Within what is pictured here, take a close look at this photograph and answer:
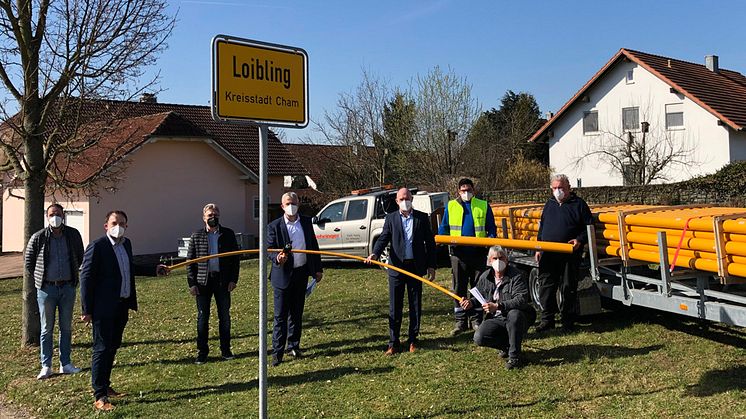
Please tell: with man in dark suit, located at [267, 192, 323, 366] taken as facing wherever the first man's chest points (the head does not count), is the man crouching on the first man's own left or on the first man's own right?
on the first man's own left

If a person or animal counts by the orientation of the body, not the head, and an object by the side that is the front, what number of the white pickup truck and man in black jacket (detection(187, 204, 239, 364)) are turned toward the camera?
1

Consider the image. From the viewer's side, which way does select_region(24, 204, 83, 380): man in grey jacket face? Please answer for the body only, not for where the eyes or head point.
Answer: toward the camera

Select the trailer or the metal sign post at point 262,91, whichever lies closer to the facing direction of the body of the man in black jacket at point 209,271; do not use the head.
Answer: the metal sign post

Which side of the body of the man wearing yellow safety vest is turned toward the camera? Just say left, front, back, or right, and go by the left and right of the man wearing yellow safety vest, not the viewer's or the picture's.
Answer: front

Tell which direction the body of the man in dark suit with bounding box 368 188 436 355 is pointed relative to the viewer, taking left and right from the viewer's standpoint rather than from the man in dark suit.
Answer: facing the viewer

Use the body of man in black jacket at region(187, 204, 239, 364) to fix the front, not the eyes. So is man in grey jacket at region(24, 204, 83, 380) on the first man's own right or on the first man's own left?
on the first man's own right

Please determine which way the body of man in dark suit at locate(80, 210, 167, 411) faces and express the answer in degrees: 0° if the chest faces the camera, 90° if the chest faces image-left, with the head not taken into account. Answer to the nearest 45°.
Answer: approximately 315°

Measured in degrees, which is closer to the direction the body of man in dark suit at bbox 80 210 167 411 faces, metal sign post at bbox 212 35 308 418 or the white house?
the metal sign post

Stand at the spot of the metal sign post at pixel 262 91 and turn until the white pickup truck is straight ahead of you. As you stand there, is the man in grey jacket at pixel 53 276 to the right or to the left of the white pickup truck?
left
